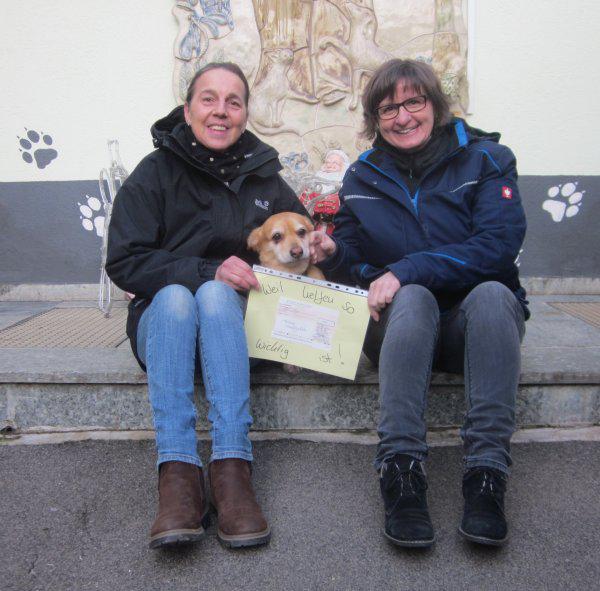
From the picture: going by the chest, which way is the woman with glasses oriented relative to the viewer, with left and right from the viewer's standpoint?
facing the viewer

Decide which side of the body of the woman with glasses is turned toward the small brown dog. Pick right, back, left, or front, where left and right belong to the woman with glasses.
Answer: right
